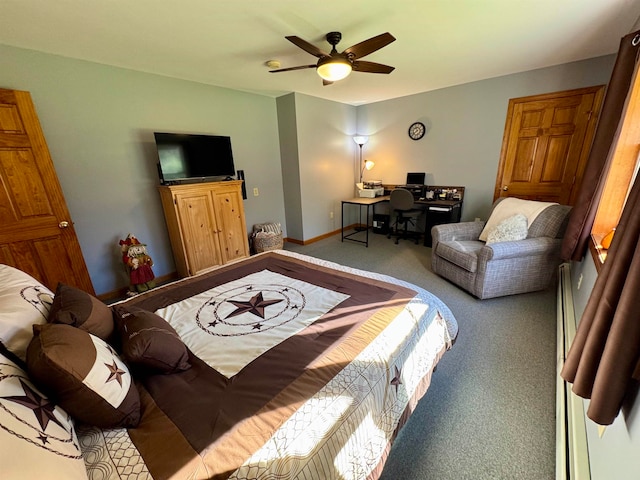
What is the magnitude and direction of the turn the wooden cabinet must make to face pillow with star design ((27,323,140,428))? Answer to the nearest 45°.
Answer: approximately 45° to its right

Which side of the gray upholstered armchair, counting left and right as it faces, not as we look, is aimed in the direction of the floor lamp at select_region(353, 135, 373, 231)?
right

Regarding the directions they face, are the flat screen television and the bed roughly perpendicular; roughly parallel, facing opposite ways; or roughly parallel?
roughly perpendicular

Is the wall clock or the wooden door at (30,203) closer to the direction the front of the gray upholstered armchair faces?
the wooden door
